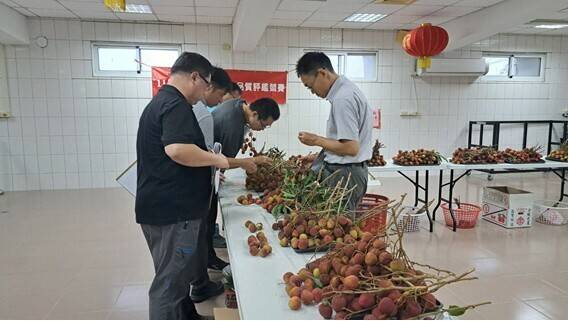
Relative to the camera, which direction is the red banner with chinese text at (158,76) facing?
toward the camera

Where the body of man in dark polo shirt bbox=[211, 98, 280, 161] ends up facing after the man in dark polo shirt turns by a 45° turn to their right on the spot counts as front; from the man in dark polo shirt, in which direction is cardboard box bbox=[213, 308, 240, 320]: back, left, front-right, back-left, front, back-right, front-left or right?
front-right

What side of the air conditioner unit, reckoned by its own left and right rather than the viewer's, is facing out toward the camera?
front

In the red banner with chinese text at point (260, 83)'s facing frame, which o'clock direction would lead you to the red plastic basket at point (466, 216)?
The red plastic basket is roughly at 11 o'clock from the red banner with chinese text.

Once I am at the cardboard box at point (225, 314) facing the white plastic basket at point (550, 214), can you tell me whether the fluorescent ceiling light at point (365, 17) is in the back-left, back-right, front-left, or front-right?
front-left

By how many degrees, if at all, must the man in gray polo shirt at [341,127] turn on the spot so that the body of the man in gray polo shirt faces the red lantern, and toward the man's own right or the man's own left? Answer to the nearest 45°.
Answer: approximately 90° to the man's own right

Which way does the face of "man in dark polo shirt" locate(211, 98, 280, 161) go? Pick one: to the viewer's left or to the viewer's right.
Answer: to the viewer's right

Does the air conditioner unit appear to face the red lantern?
yes

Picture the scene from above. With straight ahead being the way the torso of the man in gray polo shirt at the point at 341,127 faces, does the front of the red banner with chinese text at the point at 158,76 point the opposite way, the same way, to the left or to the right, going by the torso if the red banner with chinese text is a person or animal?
to the left

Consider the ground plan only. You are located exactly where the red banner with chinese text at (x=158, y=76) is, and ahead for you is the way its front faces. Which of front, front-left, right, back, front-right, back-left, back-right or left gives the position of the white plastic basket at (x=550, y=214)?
front-left

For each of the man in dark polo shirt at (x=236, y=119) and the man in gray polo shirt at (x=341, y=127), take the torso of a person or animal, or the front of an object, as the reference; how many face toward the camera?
0

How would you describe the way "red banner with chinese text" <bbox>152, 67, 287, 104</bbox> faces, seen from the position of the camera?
facing the viewer

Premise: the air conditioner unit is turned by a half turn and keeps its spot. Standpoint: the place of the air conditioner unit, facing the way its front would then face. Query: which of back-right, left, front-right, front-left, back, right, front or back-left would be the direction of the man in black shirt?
back

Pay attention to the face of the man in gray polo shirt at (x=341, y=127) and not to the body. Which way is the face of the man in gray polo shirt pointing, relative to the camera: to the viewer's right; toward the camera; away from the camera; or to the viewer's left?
to the viewer's left

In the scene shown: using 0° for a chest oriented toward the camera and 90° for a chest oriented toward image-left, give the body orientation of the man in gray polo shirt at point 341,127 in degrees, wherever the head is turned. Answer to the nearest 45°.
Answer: approximately 90°

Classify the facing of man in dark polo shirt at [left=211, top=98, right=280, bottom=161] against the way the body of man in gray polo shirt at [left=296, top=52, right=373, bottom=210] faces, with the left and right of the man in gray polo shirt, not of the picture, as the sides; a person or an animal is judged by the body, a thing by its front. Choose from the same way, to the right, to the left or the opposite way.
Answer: the opposite way

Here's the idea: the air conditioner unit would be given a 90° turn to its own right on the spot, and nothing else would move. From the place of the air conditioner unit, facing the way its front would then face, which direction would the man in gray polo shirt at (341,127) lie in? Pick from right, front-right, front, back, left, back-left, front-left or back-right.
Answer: left

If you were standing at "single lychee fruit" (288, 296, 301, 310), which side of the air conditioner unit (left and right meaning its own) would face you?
front
